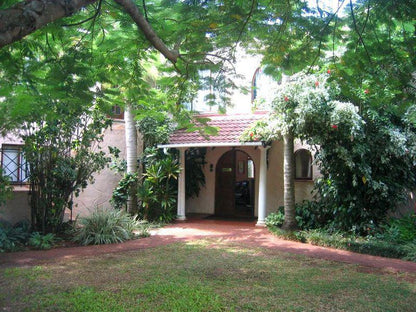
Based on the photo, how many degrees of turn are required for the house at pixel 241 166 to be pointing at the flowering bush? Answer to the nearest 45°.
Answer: approximately 45° to its left

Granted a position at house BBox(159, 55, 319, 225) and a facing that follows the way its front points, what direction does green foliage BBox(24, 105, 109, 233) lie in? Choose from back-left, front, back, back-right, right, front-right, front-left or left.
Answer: front-right

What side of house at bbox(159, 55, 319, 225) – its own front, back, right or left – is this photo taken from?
front

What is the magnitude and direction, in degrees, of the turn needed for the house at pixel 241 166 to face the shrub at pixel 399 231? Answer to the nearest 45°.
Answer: approximately 45° to its left

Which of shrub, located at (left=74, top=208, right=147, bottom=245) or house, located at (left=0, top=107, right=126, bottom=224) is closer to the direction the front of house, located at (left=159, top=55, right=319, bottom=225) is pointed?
the shrub

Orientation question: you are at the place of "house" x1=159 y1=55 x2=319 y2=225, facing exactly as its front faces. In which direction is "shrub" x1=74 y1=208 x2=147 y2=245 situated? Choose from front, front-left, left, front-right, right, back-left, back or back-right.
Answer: front-right

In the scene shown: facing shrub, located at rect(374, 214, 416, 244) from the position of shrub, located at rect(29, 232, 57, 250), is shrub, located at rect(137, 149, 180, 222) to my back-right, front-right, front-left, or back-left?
front-left

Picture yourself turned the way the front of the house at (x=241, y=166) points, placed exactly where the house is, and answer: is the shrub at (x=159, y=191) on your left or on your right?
on your right

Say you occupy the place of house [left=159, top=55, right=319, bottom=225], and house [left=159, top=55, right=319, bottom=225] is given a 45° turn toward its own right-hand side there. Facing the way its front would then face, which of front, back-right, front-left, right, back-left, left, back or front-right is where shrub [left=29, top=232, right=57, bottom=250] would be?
front
